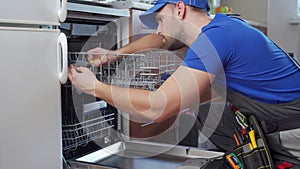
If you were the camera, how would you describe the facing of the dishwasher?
facing the viewer and to the right of the viewer

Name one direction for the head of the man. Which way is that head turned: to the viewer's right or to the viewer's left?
to the viewer's left

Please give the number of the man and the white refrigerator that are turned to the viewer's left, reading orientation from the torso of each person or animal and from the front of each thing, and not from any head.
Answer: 1

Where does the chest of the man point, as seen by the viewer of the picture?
to the viewer's left
